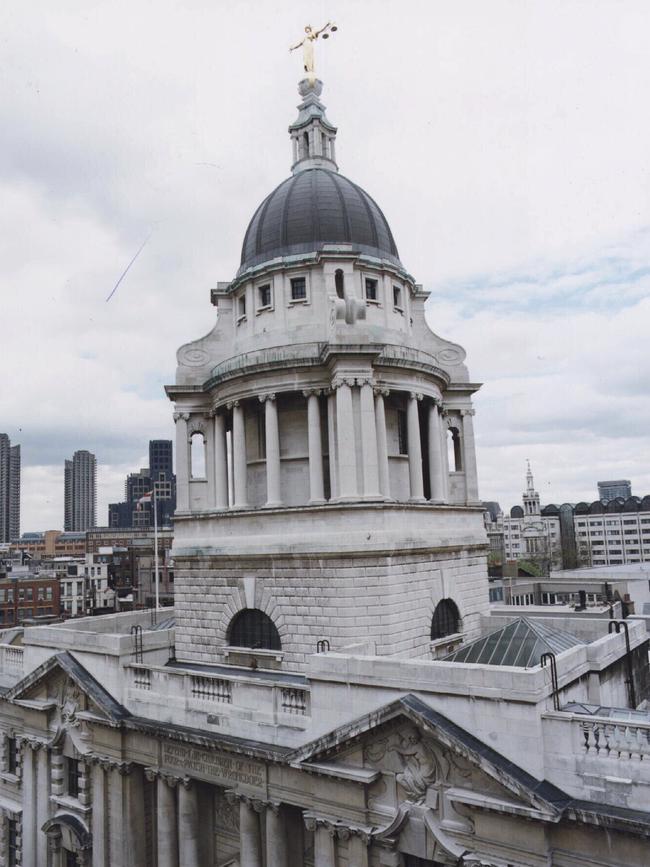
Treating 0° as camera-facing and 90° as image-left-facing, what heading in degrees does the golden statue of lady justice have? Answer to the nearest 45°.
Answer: approximately 45°
